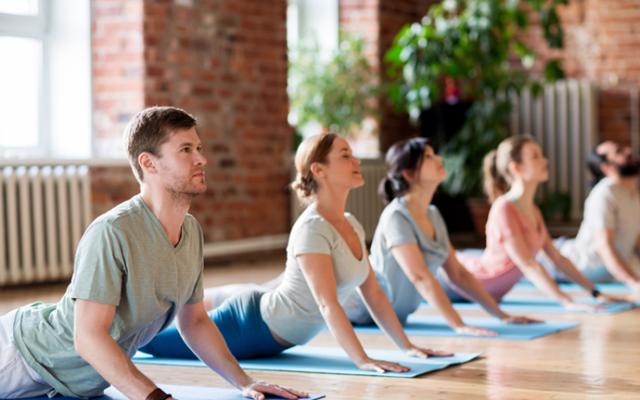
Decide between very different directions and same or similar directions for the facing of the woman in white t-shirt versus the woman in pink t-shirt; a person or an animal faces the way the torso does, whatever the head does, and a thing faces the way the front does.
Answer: same or similar directions

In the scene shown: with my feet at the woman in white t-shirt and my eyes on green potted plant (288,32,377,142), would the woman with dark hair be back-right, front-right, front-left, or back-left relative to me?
front-right

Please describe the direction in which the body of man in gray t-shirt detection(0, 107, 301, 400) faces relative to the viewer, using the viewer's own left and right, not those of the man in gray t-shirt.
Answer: facing the viewer and to the right of the viewer

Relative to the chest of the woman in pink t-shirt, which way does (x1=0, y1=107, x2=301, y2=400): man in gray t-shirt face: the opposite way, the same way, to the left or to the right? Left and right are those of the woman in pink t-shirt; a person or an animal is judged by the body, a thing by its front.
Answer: the same way

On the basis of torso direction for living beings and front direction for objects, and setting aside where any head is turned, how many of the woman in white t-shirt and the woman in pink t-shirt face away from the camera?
0

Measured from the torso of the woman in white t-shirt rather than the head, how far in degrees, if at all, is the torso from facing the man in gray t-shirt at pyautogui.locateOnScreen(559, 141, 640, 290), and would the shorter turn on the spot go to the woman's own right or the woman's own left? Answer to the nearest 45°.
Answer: approximately 90° to the woman's own left

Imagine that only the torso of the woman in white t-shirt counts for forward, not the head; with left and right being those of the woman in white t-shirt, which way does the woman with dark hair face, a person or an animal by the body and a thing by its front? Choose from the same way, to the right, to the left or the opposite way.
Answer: the same way

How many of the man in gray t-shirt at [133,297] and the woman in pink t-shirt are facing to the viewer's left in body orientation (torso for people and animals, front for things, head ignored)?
0

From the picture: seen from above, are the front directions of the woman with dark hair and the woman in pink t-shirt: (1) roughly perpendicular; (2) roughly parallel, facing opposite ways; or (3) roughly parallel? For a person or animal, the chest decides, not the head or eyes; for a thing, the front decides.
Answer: roughly parallel

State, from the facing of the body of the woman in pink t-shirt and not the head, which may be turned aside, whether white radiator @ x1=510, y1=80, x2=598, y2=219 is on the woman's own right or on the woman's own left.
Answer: on the woman's own left

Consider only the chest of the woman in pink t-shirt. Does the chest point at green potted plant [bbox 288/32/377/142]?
no

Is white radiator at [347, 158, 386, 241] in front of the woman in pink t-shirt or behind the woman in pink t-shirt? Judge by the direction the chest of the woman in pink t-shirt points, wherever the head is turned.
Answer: behind

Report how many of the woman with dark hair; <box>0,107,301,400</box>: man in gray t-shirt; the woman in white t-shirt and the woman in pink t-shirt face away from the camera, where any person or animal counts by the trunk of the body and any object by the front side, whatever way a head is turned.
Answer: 0
